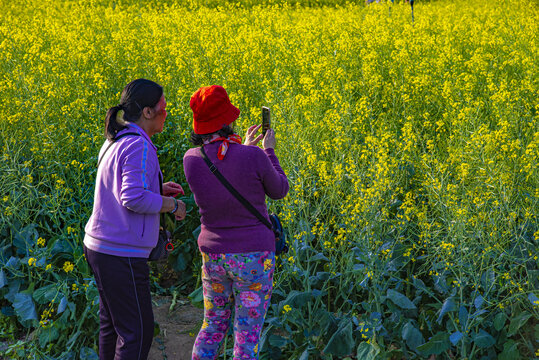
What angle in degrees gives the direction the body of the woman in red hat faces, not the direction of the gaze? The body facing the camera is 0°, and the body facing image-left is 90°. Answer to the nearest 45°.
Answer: approximately 225°

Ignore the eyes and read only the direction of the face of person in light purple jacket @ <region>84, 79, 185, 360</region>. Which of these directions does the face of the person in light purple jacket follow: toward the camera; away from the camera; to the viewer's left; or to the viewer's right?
to the viewer's right

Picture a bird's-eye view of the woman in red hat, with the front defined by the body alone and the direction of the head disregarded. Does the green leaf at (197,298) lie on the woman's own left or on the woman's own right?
on the woman's own left
